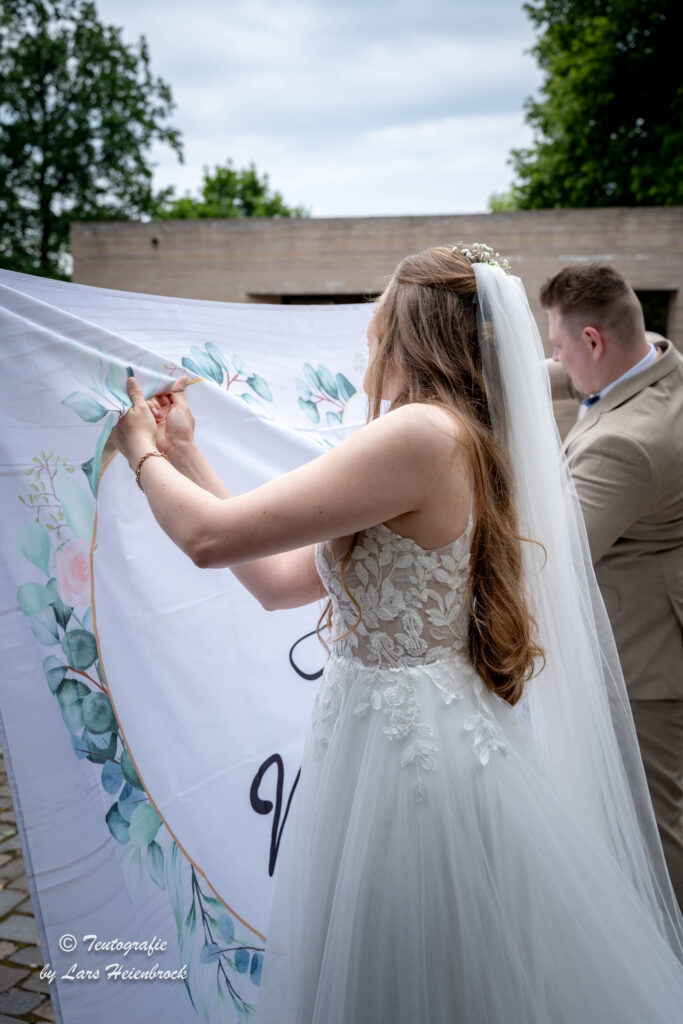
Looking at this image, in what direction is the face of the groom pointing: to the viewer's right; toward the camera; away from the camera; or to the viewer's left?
to the viewer's left

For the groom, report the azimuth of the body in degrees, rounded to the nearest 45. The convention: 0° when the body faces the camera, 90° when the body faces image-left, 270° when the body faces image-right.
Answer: approximately 90°

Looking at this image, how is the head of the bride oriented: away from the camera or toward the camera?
away from the camera

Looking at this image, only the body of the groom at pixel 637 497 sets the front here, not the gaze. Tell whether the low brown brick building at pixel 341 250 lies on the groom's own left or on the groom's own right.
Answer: on the groom's own right

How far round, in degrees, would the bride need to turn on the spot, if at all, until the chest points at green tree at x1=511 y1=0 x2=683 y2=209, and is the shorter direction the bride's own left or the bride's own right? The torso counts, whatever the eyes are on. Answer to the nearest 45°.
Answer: approximately 90° to the bride's own right

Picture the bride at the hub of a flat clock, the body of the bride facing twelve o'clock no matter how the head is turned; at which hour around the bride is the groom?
The groom is roughly at 4 o'clock from the bride.
